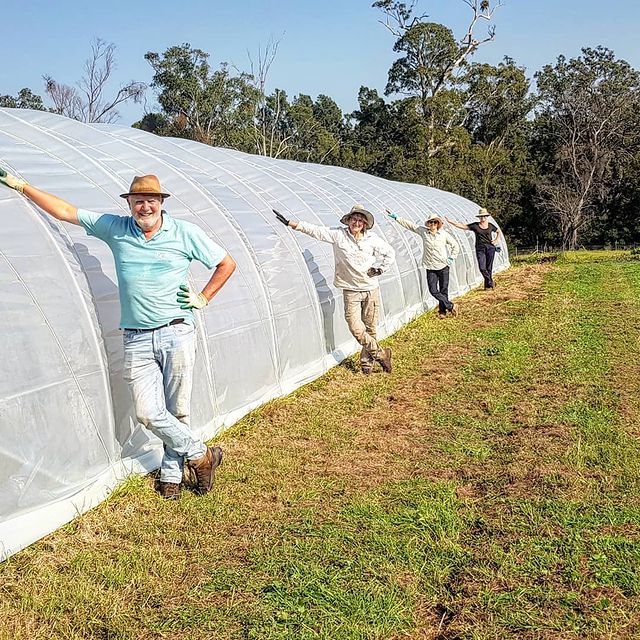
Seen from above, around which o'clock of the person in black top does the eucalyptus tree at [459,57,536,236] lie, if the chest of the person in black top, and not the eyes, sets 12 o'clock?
The eucalyptus tree is roughly at 6 o'clock from the person in black top.

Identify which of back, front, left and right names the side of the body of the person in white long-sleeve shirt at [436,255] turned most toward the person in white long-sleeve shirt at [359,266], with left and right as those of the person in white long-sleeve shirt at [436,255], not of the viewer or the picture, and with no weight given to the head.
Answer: front

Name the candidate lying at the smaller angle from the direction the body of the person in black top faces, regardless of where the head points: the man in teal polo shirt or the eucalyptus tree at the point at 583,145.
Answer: the man in teal polo shirt

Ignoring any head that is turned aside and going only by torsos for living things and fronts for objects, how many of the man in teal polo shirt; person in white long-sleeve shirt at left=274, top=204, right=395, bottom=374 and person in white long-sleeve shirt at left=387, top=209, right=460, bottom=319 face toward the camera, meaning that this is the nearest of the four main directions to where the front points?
3

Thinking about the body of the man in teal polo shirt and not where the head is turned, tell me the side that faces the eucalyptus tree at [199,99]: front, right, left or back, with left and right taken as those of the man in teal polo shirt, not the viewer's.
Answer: back

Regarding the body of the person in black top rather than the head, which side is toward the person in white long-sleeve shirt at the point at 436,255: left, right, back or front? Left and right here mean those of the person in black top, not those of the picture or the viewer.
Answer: front

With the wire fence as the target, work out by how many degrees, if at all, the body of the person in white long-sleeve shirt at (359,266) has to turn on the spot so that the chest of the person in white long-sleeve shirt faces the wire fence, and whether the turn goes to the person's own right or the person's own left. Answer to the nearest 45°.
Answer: approximately 180°

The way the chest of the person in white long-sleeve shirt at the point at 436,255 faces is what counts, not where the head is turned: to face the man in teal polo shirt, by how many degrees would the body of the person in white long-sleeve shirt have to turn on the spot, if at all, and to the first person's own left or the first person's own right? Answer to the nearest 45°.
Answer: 0° — they already face them
